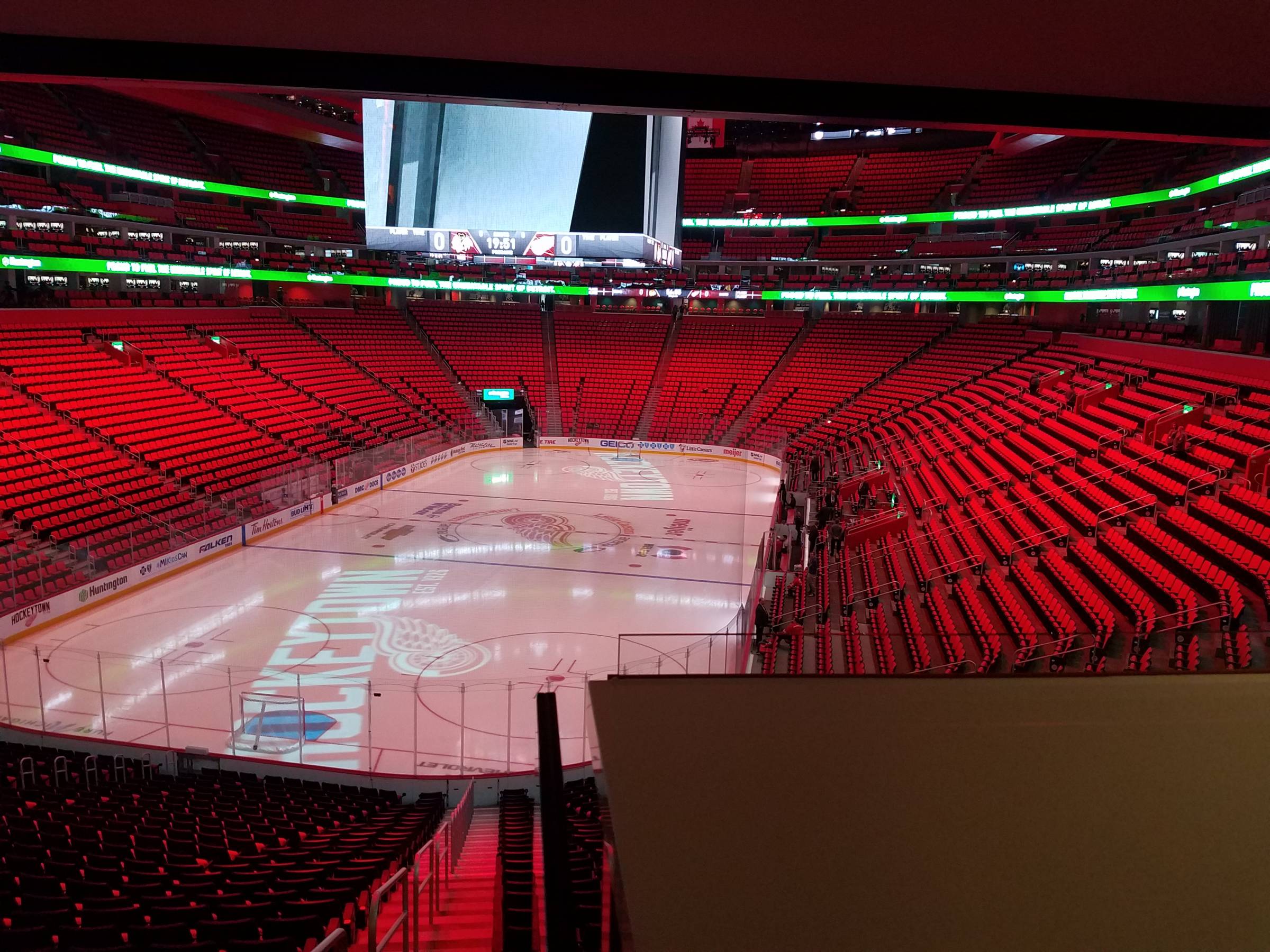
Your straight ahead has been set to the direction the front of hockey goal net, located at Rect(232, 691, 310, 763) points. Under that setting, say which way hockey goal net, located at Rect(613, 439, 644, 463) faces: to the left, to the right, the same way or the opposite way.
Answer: the opposite way

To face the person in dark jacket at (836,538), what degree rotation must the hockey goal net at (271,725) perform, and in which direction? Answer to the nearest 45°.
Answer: approximately 45° to its right

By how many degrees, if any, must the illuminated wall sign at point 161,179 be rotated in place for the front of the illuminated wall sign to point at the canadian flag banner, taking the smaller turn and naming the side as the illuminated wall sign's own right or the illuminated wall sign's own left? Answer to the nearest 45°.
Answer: approximately 45° to the illuminated wall sign's own left

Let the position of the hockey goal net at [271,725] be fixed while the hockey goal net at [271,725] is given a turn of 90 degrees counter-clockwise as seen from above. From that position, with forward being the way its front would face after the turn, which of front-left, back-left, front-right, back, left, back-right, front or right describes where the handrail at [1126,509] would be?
back-right

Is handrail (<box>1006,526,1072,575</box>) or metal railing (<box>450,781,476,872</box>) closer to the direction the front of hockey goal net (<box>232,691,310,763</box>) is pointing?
the handrail

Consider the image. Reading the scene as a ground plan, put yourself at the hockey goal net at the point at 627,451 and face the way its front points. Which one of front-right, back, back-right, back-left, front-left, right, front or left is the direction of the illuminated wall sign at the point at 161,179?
right

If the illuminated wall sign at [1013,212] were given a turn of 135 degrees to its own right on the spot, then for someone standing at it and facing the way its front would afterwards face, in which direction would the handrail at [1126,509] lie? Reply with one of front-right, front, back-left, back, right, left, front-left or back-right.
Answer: back

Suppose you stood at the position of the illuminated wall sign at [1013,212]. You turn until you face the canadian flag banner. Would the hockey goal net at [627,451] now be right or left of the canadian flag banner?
left

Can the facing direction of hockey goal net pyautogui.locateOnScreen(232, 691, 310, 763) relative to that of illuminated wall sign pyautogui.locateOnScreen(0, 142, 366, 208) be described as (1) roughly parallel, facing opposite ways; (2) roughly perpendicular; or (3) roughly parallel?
roughly perpendicular

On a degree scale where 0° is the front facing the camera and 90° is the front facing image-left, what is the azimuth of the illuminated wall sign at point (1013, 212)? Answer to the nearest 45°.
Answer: approximately 45°

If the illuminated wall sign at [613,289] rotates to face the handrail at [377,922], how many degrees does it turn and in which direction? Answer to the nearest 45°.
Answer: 0° — it already faces it

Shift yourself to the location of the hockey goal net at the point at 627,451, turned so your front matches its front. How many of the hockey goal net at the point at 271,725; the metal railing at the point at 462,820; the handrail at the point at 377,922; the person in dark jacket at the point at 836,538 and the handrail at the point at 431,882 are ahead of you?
5

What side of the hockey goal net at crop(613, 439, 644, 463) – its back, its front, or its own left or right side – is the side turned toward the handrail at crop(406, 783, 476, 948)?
front

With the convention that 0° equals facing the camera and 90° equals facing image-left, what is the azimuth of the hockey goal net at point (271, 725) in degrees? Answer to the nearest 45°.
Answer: approximately 225°

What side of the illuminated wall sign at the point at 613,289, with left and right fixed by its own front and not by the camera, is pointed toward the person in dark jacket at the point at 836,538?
front

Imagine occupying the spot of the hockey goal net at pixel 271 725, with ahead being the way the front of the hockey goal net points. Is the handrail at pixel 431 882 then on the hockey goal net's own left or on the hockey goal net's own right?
on the hockey goal net's own right
